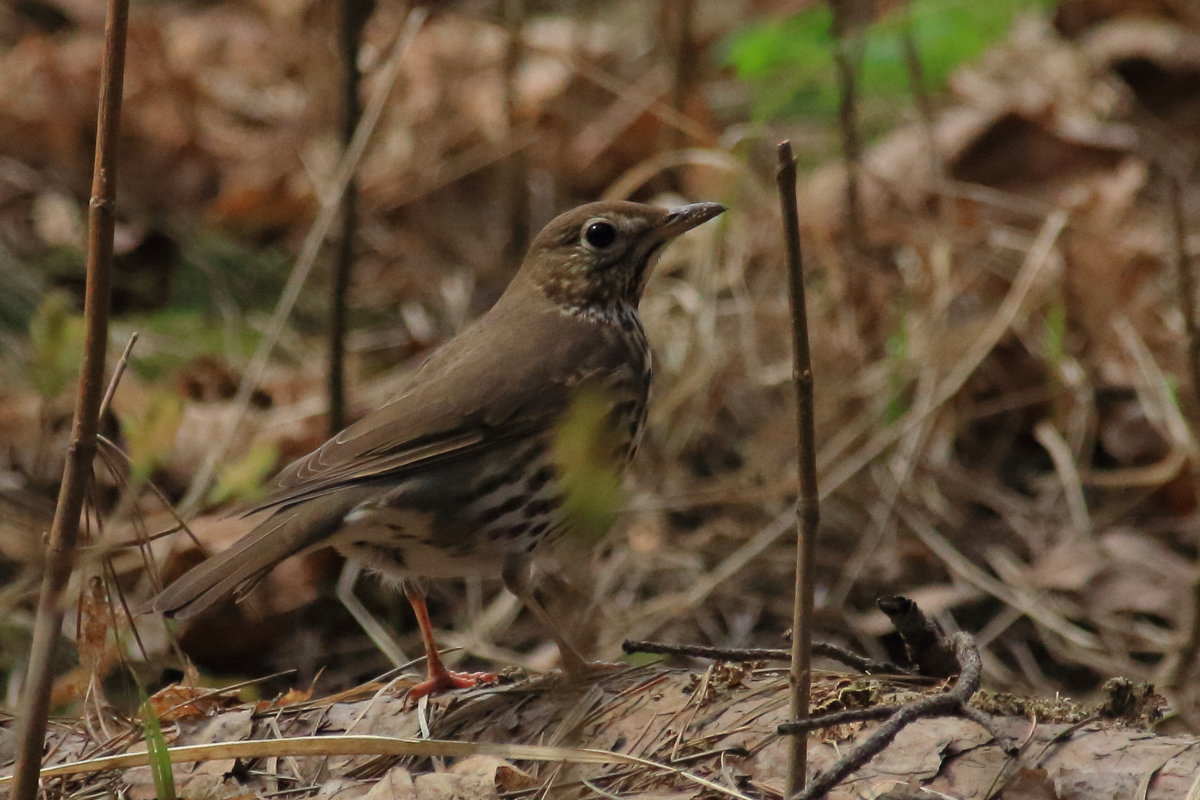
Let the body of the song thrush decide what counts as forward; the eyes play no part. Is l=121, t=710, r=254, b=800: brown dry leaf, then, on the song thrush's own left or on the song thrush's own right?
on the song thrush's own right

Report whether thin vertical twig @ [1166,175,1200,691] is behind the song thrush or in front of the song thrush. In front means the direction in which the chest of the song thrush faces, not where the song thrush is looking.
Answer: in front

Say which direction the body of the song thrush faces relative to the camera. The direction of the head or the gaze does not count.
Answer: to the viewer's right

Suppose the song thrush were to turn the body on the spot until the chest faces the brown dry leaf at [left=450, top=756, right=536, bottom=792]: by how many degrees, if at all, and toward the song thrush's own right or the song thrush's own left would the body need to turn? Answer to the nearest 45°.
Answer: approximately 90° to the song thrush's own right

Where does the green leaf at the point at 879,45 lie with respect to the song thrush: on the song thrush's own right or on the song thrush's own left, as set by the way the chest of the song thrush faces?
on the song thrush's own left

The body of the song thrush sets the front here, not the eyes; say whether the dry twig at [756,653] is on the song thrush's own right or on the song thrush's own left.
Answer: on the song thrush's own right

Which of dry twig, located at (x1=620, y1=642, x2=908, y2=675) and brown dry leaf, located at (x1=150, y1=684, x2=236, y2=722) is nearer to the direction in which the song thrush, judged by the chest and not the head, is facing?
the dry twig

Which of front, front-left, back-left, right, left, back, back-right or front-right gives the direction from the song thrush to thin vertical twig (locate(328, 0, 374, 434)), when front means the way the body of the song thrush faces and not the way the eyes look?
left

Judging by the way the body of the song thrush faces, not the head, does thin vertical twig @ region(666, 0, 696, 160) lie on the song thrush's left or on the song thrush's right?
on the song thrush's left
